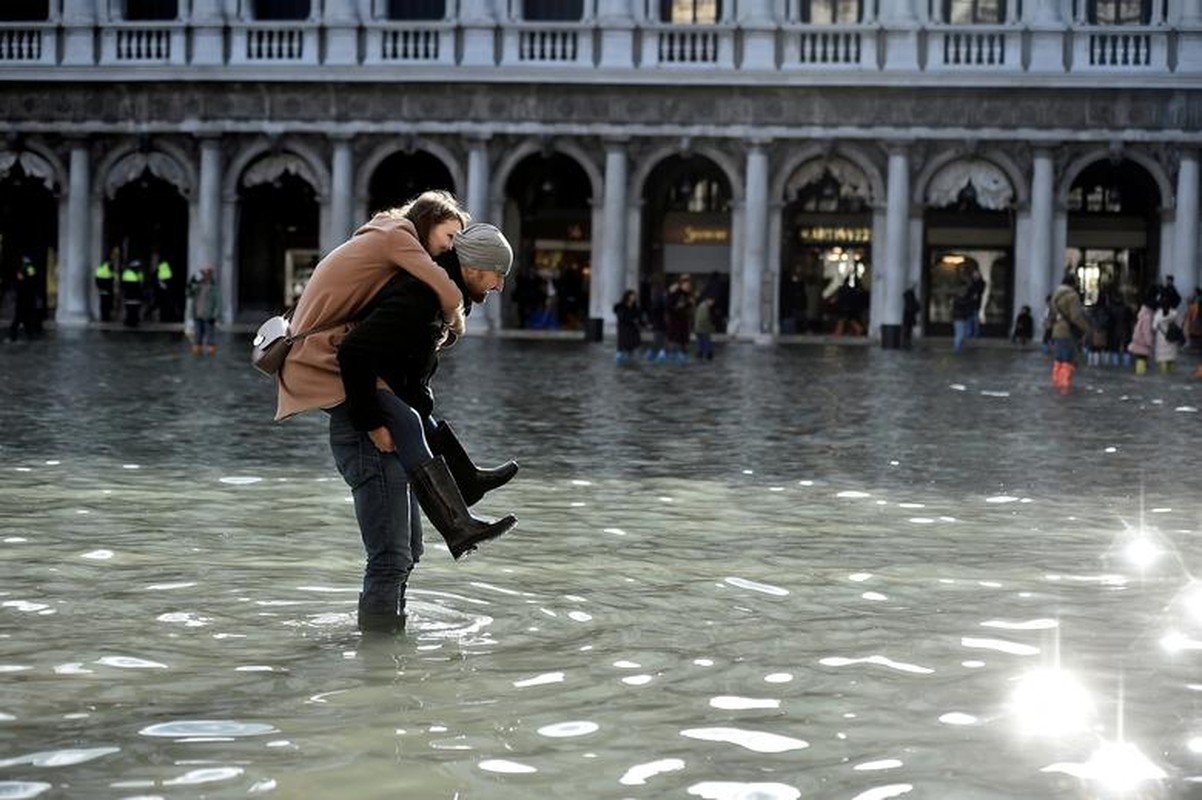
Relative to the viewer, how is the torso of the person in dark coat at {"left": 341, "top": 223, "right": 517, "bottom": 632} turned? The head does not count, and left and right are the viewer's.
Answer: facing to the right of the viewer

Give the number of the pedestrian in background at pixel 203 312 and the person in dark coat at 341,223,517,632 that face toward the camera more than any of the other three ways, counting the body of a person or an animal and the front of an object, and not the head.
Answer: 1

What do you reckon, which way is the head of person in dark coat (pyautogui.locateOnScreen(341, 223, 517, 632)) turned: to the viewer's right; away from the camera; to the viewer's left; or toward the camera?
to the viewer's right

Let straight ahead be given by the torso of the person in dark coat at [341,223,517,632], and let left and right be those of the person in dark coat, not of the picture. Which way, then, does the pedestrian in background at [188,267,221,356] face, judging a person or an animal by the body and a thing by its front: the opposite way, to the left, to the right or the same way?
to the right

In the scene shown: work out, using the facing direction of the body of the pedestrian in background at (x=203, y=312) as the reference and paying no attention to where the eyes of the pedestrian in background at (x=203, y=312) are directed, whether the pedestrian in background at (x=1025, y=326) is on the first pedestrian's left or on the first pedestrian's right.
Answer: on the first pedestrian's left

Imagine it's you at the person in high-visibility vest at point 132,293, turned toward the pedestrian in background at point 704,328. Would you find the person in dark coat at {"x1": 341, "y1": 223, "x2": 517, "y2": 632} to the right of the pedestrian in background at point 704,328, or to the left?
right

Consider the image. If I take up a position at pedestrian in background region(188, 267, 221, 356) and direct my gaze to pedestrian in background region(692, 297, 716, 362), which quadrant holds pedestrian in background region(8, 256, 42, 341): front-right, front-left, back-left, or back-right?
back-left

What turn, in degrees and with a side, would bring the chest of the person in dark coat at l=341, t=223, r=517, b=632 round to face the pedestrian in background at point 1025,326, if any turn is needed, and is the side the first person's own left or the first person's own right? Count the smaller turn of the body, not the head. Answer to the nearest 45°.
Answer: approximately 90° to the first person's own left

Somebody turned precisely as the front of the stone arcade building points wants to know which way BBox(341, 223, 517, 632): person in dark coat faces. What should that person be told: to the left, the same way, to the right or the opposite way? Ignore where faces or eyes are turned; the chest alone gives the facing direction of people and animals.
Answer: to the left

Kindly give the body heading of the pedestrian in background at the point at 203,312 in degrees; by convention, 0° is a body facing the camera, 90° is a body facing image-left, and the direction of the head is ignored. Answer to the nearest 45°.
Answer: approximately 0°

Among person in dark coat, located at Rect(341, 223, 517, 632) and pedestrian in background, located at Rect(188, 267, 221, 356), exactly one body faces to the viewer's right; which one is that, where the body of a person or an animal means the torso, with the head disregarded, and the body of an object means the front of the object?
the person in dark coat
